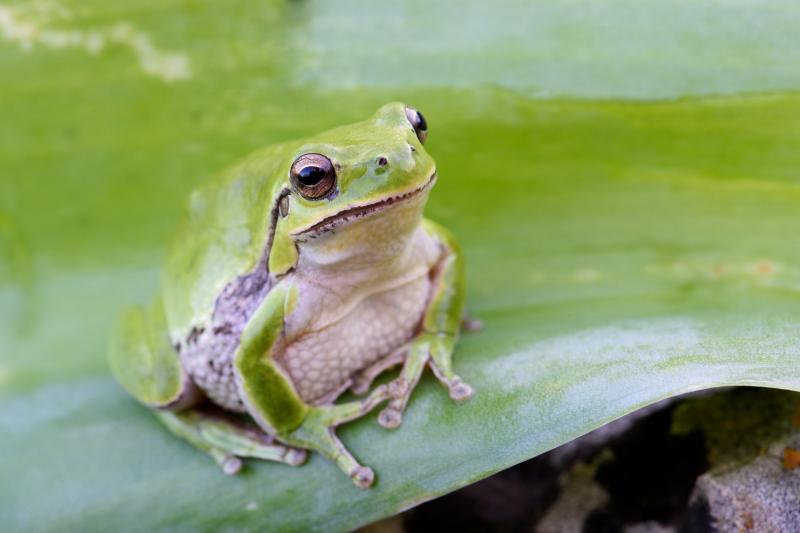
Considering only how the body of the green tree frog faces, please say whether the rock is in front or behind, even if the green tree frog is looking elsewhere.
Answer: in front

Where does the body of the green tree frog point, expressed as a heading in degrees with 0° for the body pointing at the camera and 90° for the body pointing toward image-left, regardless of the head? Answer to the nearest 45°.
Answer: approximately 315°
